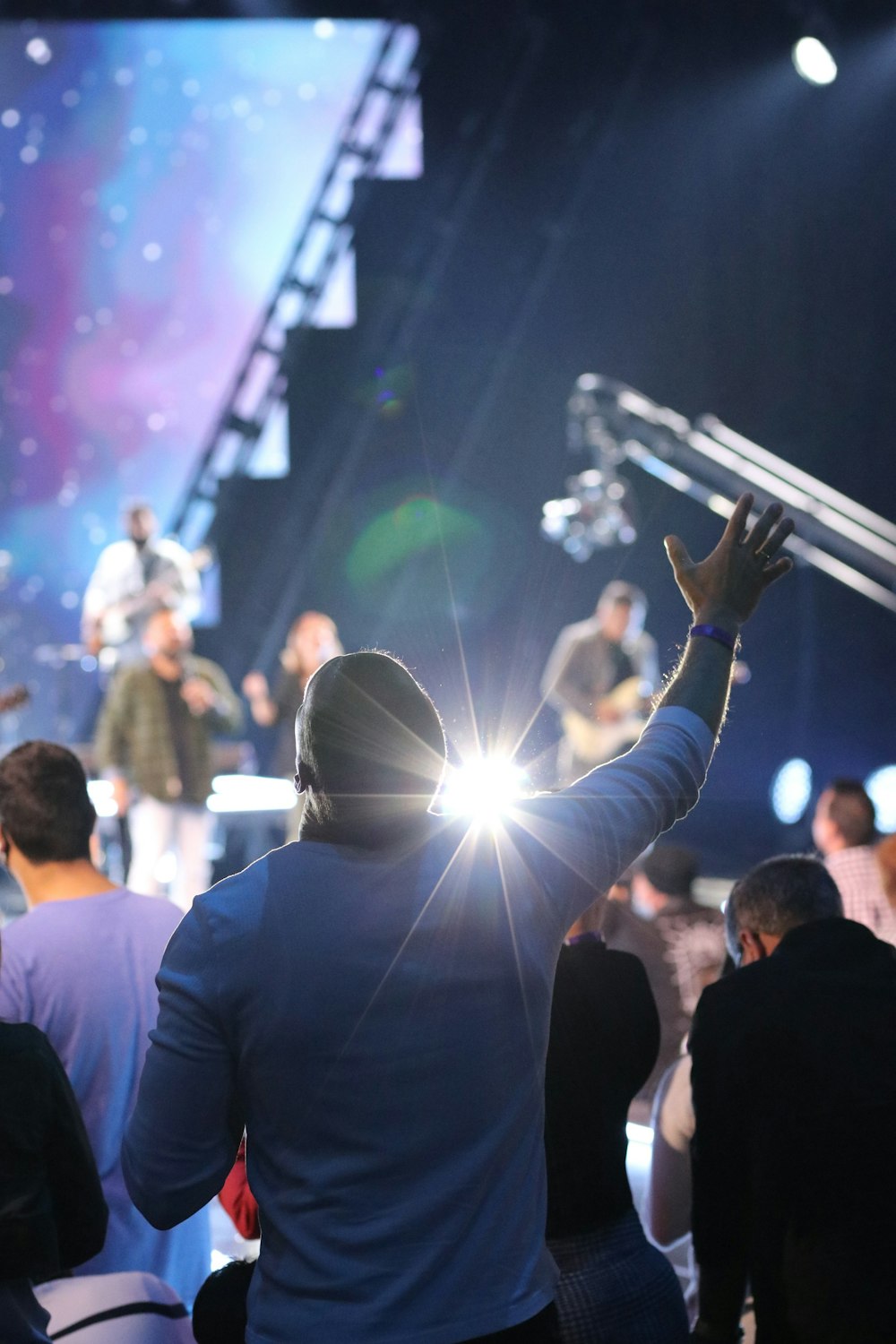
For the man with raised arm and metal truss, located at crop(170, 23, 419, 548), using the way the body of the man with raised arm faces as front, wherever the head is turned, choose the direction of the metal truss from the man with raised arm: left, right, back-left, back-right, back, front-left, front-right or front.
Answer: front

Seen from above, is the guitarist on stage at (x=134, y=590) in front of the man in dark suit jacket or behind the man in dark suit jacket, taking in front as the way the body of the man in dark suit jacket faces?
in front

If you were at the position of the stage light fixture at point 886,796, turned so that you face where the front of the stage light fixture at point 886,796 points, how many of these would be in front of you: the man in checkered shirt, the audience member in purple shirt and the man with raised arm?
3

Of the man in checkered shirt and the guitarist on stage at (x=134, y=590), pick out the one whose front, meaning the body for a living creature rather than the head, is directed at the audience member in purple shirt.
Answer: the guitarist on stage

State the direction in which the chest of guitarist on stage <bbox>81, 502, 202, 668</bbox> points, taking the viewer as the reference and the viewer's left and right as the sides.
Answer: facing the viewer

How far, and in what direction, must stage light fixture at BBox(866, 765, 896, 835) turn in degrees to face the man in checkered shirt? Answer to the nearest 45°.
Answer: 0° — it already faces them

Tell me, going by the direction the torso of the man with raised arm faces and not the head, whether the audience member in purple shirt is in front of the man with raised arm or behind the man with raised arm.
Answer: in front

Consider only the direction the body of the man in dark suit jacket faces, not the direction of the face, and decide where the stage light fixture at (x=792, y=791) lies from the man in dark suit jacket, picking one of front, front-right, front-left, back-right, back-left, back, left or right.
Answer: front-right

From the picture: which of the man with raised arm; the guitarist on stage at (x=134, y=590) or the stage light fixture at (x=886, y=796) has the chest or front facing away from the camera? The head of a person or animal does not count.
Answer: the man with raised arm

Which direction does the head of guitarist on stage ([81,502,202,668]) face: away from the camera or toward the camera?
toward the camera

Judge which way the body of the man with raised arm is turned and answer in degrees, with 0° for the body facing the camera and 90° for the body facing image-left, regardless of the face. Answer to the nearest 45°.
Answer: approximately 180°

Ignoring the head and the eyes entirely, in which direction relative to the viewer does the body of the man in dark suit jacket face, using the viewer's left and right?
facing away from the viewer and to the left of the viewer

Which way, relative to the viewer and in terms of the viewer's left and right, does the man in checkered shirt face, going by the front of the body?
facing away from the viewer and to the left of the viewer

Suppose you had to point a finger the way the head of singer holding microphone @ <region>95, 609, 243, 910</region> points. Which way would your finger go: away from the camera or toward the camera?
toward the camera

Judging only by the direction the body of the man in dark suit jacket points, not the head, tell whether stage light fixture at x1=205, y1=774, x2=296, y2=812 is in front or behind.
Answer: in front

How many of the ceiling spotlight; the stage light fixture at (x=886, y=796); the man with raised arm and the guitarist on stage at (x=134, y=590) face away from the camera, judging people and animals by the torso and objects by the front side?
1
